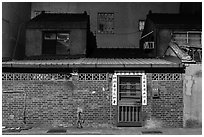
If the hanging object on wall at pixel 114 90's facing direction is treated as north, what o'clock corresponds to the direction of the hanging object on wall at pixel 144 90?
the hanging object on wall at pixel 144 90 is roughly at 9 o'clock from the hanging object on wall at pixel 114 90.

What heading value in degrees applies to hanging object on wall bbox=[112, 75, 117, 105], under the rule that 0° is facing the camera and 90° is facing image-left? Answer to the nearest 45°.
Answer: approximately 0°

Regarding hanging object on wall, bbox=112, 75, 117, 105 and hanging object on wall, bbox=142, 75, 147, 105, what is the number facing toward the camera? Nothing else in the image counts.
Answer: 2

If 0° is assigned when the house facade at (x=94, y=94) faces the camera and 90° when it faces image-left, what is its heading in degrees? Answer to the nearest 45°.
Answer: approximately 0°

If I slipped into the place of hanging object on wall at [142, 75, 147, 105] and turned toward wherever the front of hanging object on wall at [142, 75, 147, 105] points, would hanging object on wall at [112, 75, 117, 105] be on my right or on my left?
on my right
